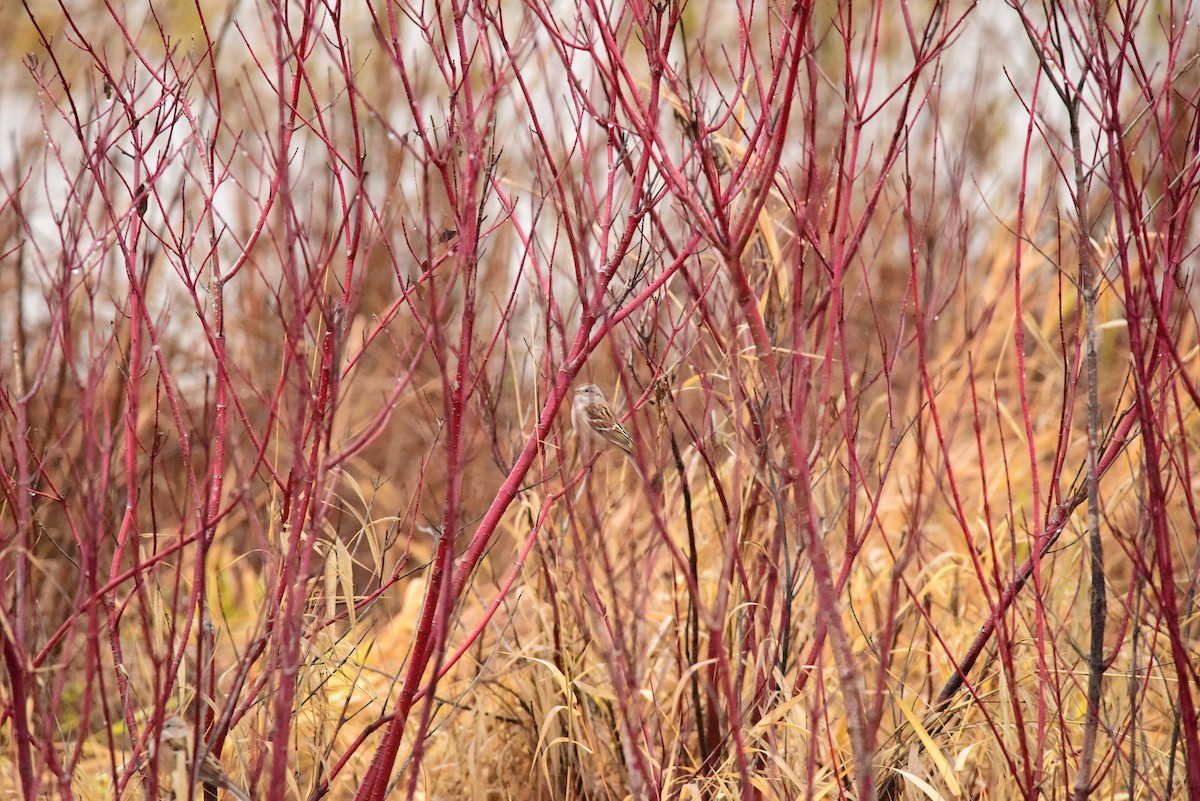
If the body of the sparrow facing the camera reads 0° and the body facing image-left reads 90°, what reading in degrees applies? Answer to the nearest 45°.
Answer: approximately 90°

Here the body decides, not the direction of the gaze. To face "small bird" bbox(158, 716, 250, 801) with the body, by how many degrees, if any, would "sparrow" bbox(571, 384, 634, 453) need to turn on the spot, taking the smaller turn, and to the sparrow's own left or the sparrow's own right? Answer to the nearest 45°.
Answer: approximately 45° to the sparrow's own left
